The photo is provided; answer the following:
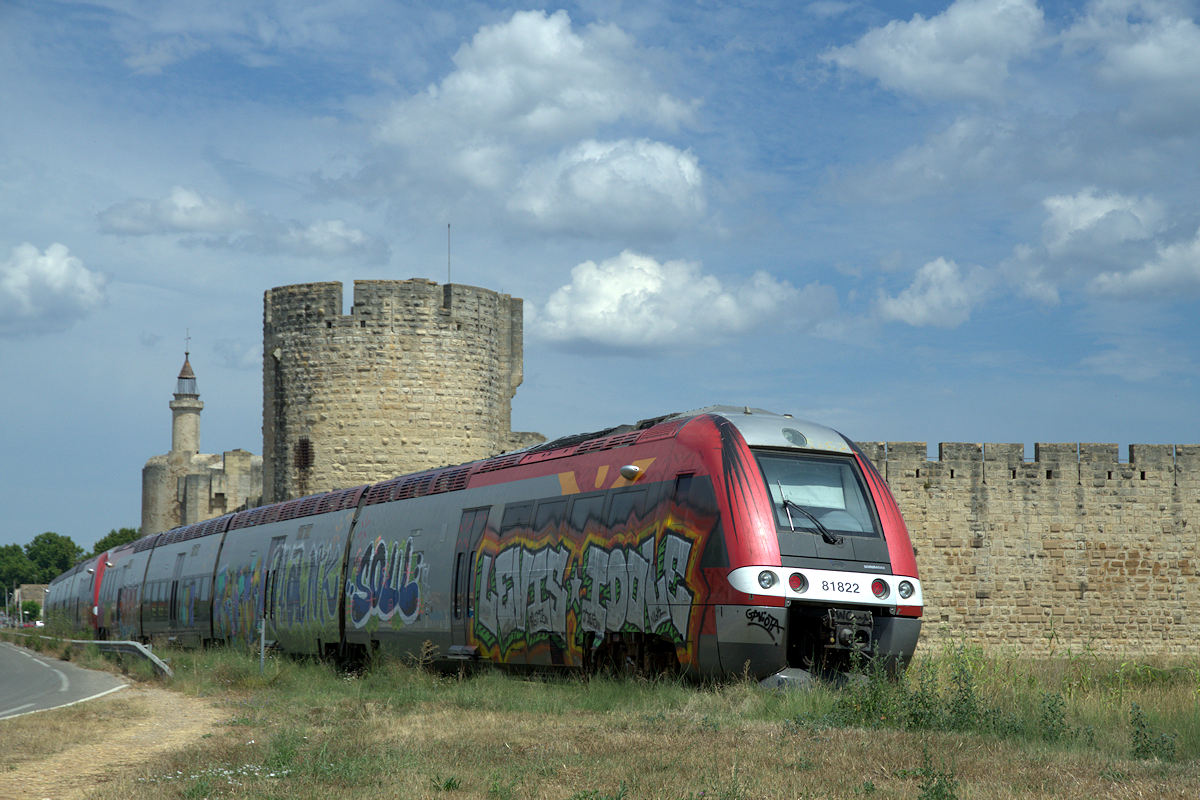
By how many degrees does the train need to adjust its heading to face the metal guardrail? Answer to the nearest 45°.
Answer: approximately 180°

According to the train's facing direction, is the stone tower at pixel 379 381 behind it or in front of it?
behind

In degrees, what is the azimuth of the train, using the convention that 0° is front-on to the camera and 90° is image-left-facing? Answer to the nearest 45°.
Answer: approximately 315°

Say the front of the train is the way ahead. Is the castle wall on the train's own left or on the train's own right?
on the train's own left
